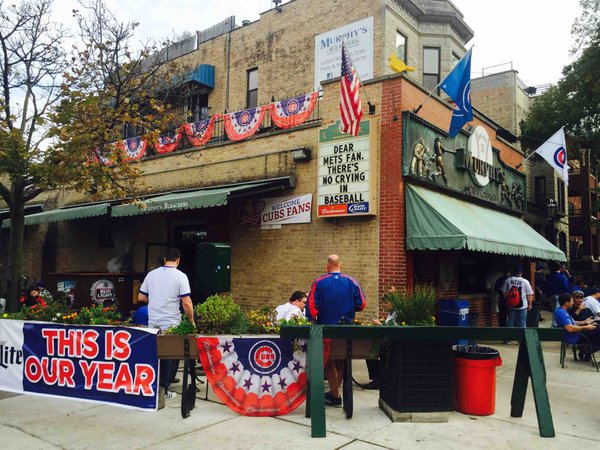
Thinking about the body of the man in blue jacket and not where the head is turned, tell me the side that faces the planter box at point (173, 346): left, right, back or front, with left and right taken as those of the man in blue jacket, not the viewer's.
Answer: left

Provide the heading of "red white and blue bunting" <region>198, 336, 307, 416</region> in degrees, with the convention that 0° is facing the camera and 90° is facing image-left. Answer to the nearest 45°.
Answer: approximately 0°

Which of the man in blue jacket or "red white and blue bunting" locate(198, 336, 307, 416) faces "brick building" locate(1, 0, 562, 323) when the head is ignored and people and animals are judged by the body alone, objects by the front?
the man in blue jacket

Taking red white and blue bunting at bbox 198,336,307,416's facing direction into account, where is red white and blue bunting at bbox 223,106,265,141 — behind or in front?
behind

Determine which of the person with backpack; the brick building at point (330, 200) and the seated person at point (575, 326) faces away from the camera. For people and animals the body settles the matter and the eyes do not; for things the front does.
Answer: the person with backpack

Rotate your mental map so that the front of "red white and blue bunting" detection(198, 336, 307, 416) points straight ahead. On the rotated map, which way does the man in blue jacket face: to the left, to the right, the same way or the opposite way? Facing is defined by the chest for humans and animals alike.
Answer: the opposite way

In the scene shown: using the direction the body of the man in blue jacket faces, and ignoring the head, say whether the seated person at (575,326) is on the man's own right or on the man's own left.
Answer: on the man's own right

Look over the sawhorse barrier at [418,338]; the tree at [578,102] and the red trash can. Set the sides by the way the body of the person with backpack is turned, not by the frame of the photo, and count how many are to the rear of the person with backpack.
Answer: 2

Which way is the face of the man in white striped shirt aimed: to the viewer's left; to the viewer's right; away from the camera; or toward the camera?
away from the camera

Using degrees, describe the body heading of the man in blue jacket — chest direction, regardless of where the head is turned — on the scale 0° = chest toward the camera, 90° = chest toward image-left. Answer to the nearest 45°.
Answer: approximately 180°
